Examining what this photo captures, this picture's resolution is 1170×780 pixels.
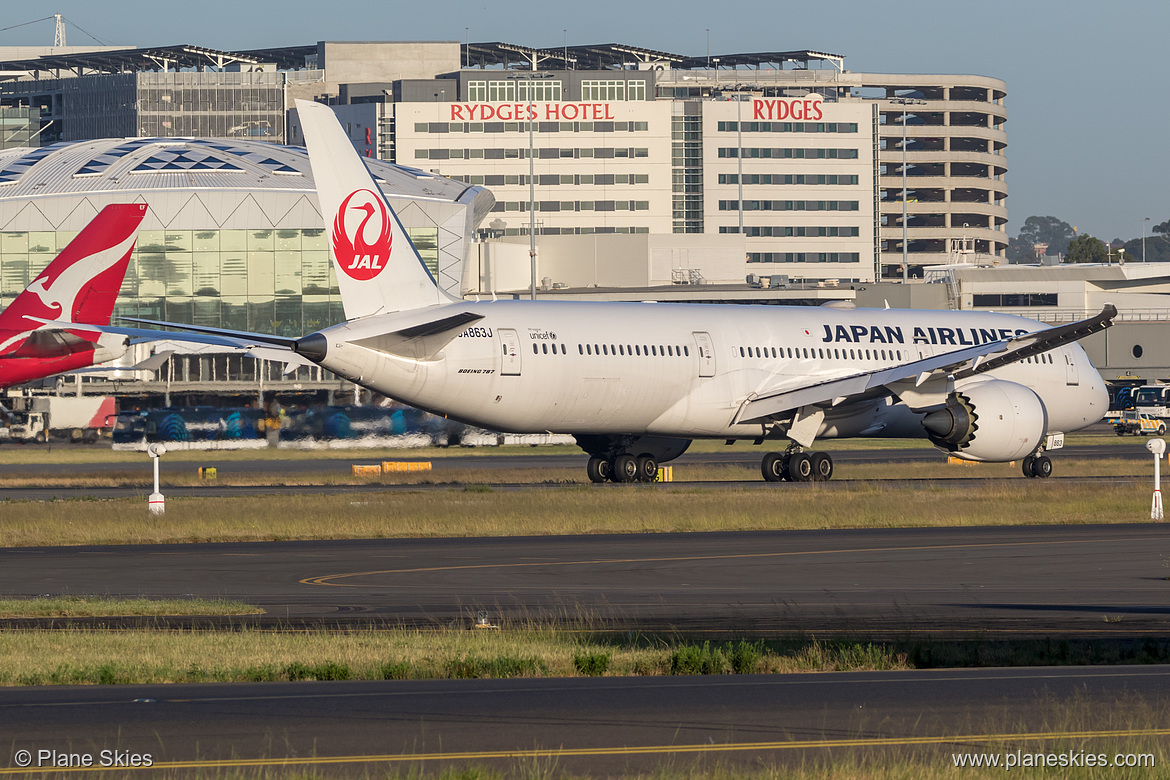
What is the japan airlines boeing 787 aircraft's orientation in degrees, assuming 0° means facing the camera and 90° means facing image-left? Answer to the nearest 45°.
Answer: approximately 225°
